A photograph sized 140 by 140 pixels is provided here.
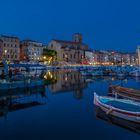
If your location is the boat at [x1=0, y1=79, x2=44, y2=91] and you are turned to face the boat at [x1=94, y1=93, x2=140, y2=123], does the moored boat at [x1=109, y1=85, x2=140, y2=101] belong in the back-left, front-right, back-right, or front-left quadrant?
front-left

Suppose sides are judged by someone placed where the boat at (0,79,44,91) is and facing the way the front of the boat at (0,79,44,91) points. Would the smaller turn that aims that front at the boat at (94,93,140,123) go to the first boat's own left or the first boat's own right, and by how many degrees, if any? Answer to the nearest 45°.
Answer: approximately 45° to the first boat's own right

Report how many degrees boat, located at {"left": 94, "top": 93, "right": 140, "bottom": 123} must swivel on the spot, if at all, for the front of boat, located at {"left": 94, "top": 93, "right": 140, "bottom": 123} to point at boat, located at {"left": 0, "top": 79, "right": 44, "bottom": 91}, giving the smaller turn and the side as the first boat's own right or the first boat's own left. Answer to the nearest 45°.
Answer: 0° — it already faces it

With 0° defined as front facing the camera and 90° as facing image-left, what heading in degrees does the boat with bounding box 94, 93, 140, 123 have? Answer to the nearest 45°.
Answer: approximately 135°

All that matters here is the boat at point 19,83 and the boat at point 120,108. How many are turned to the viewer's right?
1

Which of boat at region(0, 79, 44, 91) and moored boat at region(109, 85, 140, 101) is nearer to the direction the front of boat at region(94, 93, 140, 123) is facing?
the boat

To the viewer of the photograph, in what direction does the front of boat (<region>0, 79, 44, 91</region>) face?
facing to the right of the viewer
